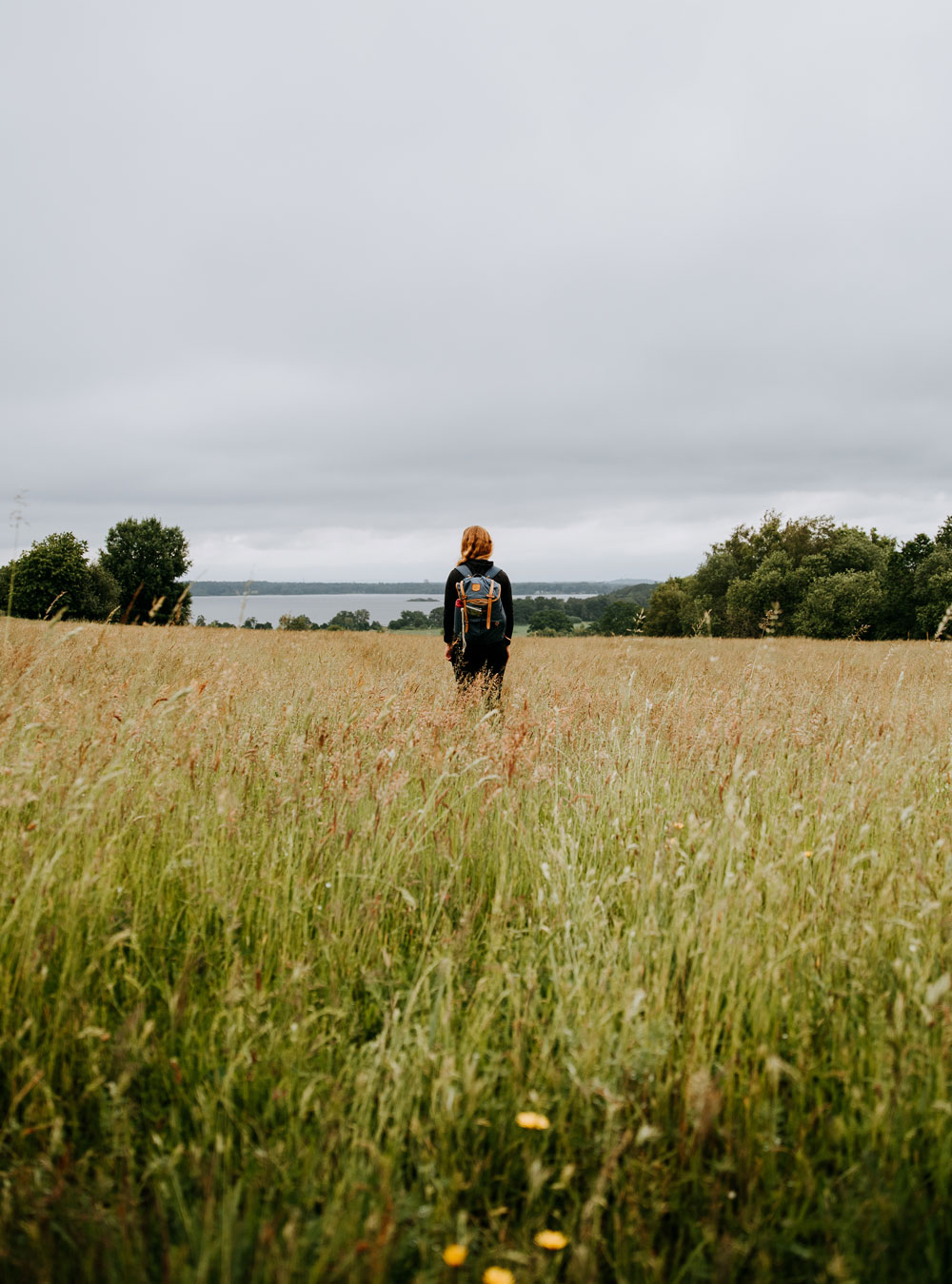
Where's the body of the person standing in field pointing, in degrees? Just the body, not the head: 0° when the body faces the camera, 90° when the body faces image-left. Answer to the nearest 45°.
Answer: approximately 180°

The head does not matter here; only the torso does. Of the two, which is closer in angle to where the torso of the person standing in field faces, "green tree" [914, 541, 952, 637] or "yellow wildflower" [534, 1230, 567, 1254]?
the green tree

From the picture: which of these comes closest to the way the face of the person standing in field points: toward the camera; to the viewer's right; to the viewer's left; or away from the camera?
away from the camera

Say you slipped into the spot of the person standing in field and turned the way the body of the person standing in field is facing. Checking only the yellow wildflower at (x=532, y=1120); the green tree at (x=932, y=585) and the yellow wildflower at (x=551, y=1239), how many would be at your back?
2

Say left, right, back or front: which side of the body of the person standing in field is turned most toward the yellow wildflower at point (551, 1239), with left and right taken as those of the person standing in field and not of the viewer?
back

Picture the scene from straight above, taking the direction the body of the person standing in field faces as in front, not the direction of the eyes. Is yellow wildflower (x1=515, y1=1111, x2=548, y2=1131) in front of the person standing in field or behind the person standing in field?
behind
